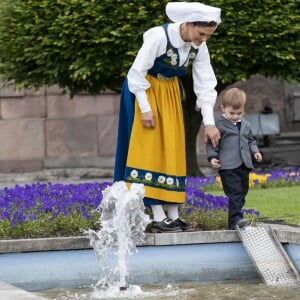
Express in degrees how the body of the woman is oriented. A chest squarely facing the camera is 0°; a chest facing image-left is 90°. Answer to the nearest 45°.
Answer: approximately 315°

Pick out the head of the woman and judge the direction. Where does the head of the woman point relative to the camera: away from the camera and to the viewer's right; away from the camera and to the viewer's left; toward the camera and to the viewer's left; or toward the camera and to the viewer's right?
toward the camera and to the viewer's right
